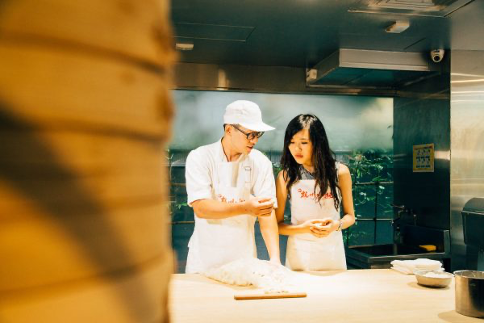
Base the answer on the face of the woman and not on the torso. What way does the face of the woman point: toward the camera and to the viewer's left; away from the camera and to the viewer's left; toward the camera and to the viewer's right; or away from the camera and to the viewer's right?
toward the camera and to the viewer's left

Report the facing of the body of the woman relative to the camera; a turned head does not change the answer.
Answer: toward the camera

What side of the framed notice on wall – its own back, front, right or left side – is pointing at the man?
front

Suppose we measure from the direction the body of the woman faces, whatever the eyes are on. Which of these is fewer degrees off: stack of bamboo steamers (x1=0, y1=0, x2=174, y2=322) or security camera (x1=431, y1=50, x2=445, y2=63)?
the stack of bamboo steamers

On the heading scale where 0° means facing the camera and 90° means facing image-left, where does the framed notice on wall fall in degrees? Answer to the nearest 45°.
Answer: approximately 45°

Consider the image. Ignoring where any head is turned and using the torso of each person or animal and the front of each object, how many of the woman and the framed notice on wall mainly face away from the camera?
0

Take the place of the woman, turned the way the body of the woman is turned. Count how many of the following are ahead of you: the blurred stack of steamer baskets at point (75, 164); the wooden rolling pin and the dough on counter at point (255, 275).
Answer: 3

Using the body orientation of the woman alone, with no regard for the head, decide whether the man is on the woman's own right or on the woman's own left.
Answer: on the woman's own right

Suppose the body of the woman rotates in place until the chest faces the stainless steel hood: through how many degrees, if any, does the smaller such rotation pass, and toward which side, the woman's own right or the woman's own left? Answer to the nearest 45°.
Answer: approximately 135° to the woman's own left

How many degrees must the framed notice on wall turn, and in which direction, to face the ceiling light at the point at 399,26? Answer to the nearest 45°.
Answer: approximately 45° to its left
